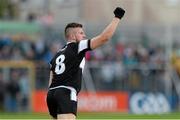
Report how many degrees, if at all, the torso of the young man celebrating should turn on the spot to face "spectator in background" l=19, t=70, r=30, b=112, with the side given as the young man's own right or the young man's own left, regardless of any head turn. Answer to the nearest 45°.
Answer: approximately 45° to the young man's own left

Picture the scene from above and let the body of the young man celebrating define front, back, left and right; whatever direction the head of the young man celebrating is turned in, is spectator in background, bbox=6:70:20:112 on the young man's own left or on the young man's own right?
on the young man's own left

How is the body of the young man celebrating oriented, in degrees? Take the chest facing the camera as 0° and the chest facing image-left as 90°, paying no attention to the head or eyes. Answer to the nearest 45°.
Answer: approximately 225°
